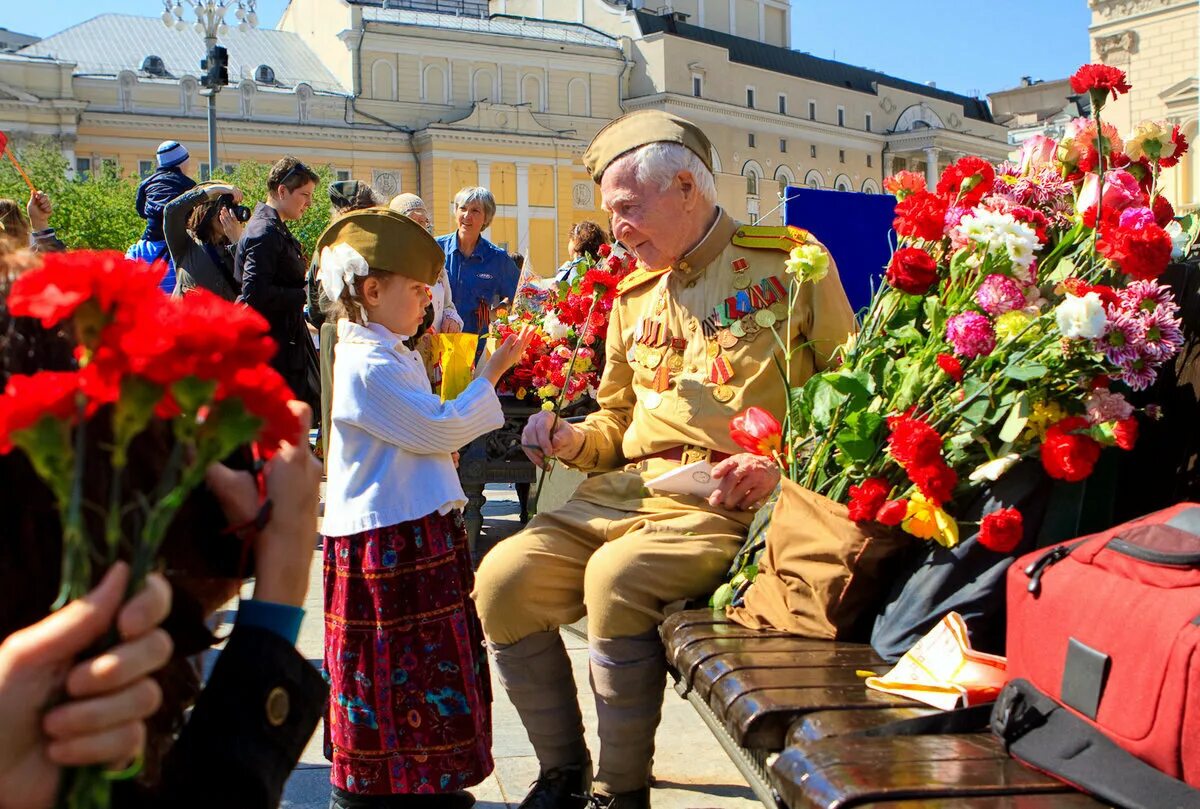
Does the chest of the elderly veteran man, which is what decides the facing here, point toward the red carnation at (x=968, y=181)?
no

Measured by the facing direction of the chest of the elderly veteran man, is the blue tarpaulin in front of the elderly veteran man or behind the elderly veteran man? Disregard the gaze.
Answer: behind

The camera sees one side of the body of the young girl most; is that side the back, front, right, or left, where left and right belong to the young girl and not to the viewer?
right

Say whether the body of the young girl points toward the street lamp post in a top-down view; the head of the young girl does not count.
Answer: no

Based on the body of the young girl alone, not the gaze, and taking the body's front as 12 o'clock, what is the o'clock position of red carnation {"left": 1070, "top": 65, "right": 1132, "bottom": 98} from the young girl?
The red carnation is roughly at 1 o'clock from the young girl.

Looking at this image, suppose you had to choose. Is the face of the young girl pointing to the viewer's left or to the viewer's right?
to the viewer's right

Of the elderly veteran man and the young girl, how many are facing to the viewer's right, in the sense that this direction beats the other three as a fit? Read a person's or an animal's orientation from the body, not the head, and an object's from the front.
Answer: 1

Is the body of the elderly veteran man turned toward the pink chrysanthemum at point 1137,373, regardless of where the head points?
no

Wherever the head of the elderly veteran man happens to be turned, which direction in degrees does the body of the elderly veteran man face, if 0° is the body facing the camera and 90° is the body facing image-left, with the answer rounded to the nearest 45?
approximately 45°

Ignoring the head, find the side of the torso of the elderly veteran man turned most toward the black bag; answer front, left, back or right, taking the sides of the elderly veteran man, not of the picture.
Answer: left

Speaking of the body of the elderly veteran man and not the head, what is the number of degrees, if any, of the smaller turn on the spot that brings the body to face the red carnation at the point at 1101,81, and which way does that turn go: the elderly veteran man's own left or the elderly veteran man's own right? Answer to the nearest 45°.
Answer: approximately 90° to the elderly veteran man's own left

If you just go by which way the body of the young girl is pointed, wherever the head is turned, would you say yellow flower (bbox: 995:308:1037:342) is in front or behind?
in front
